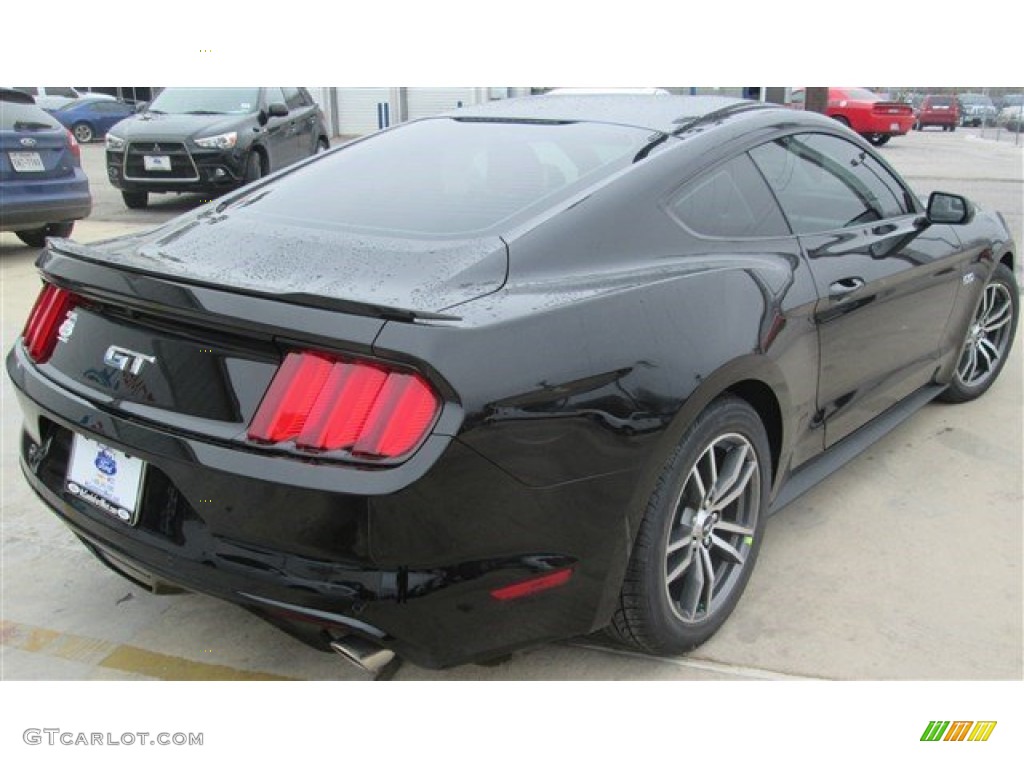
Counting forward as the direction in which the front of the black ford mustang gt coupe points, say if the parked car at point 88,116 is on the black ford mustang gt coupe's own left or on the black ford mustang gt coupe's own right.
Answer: on the black ford mustang gt coupe's own left

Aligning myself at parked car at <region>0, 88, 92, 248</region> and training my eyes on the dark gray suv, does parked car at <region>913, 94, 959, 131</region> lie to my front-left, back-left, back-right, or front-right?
front-right

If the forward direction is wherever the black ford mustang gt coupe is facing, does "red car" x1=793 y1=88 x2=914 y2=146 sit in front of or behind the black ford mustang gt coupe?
in front

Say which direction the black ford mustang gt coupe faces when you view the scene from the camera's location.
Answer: facing away from the viewer and to the right of the viewer

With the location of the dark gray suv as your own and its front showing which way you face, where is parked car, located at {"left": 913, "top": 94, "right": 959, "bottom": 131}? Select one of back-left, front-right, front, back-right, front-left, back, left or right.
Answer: back

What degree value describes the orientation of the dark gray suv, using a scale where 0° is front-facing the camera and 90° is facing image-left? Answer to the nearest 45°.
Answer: approximately 45°
